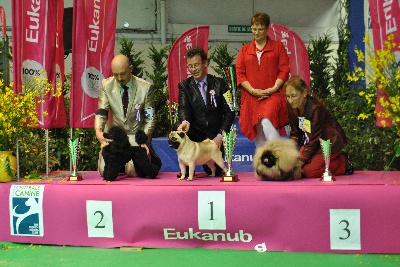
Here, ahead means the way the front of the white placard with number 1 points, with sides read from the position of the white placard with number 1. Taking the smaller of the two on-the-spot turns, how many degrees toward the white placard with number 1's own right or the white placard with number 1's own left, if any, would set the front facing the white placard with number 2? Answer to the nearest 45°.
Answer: approximately 90° to the white placard with number 1's own right

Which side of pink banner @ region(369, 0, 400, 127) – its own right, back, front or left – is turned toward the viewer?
front

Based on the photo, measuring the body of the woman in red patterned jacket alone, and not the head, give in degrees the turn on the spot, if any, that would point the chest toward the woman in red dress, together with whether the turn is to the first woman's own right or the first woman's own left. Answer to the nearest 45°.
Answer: approximately 90° to the first woman's own right

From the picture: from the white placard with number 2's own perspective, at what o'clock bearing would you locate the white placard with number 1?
The white placard with number 1 is roughly at 10 o'clock from the white placard with number 2.

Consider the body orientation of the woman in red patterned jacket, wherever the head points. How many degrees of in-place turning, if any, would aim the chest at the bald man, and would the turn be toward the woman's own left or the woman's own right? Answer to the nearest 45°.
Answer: approximately 45° to the woman's own right

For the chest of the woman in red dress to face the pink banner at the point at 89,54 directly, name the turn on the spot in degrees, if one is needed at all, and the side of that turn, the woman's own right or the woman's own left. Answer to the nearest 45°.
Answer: approximately 90° to the woman's own right

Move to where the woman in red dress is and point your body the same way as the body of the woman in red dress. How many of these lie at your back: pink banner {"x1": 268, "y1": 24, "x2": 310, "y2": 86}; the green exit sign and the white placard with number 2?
2

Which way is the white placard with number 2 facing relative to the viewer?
toward the camera

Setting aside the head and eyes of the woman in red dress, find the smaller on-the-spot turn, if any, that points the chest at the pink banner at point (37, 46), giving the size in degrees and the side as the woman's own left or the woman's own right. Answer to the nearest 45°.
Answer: approximately 90° to the woman's own right

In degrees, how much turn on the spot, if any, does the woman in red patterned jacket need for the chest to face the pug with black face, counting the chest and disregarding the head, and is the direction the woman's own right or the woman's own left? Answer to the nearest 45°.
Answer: approximately 45° to the woman's own right

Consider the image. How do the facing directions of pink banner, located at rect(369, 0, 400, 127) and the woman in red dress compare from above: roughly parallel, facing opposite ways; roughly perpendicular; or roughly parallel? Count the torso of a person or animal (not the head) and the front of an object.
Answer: roughly parallel

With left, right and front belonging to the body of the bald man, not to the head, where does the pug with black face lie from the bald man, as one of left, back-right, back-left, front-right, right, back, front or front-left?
front-left

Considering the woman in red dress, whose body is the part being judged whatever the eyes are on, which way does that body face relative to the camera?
toward the camera

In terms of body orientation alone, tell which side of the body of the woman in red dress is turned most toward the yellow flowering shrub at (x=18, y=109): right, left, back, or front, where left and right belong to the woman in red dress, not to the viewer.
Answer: right

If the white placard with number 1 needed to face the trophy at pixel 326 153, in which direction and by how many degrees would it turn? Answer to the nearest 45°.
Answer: approximately 90° to its left

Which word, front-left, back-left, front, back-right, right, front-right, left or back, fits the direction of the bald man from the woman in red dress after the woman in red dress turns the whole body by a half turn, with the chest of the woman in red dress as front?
left

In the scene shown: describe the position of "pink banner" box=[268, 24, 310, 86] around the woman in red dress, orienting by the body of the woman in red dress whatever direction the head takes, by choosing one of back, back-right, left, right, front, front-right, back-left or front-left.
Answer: back

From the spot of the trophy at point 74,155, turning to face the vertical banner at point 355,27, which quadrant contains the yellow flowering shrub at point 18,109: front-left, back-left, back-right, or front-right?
back-left

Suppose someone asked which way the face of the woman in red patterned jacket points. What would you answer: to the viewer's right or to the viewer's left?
to the viewer's left
